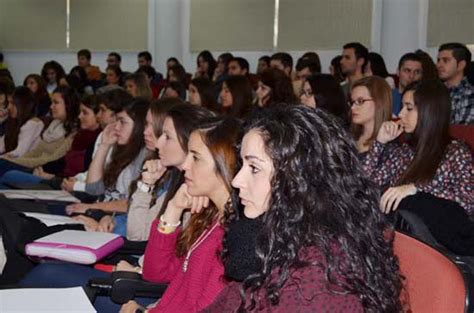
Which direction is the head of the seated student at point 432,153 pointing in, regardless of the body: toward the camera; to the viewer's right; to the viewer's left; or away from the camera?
to the viewer's left

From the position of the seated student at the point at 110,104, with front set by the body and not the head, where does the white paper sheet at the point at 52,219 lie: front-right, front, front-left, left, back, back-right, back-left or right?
left

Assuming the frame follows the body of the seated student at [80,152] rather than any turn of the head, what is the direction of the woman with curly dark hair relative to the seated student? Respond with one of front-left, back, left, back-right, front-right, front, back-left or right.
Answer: left

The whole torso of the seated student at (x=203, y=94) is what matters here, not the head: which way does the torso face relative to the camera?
to the viewer's left

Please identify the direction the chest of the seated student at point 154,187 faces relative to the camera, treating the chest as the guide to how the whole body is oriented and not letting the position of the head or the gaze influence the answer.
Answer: to the viewer's left

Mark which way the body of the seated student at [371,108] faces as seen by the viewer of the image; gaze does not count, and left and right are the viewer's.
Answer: facing the viewer and to the left of the viewer

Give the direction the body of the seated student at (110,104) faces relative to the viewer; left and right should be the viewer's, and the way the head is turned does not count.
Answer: facing to the left of the viewer

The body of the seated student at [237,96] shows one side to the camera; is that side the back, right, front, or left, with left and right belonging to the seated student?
left

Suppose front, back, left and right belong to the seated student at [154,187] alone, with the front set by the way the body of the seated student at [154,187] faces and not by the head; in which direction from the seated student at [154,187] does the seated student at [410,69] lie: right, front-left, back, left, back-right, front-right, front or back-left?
back-right

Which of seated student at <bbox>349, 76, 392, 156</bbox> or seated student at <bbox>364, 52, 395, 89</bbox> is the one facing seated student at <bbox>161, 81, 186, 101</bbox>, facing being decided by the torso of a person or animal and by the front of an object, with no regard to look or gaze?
seated student at <bbox>364, 52, 395, 89</bbox>

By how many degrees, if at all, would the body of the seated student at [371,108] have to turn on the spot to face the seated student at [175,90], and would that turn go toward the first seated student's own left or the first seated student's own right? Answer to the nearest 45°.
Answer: approximately 90° to the first seated student's own right
